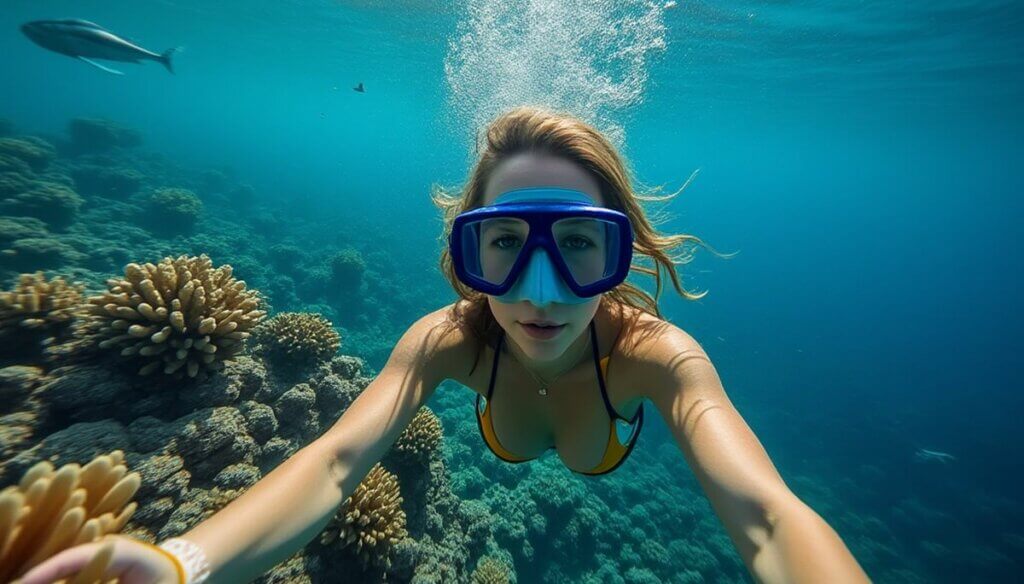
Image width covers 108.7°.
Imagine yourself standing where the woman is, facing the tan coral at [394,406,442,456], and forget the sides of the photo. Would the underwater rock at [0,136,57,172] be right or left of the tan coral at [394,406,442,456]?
left

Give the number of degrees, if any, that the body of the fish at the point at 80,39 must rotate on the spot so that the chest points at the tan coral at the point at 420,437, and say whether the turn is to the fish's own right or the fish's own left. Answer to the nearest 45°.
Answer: approximately 90° to the fish's own left

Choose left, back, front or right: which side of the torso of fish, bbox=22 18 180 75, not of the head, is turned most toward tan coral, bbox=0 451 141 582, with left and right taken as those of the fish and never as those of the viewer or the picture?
left

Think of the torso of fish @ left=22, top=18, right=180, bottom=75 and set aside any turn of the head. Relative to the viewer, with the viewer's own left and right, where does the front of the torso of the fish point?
facing to the left of the viewer

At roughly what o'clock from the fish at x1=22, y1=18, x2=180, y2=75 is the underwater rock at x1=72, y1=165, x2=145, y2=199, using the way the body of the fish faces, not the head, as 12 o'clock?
The underwater rock is roughly at 3 o'clock from the fish.

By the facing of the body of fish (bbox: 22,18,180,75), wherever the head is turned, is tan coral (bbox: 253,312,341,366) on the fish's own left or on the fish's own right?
on the fish's own left

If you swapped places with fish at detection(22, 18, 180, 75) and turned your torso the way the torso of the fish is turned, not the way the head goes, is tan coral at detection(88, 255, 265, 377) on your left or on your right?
on your left

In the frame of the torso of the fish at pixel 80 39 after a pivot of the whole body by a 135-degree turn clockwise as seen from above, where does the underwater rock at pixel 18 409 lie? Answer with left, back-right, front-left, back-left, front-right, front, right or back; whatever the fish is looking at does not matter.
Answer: back-right
